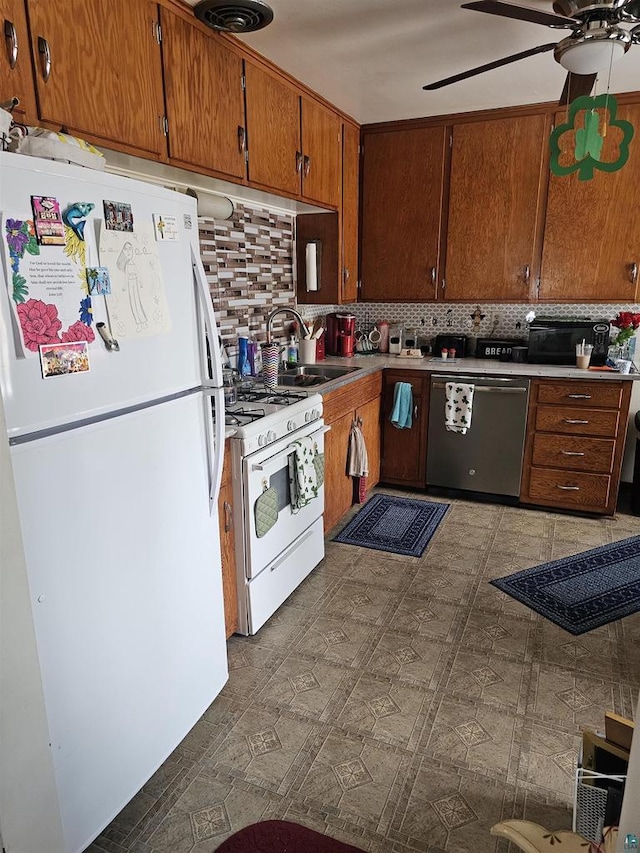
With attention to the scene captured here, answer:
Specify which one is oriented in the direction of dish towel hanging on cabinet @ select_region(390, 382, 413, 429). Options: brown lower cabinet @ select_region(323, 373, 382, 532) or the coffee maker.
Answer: the coffee maker

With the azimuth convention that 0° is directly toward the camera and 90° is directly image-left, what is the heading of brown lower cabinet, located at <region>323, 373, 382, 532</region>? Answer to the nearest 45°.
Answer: approximately 315°

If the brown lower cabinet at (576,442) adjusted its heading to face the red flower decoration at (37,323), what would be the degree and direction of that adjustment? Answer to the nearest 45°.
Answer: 0° — it already faces it

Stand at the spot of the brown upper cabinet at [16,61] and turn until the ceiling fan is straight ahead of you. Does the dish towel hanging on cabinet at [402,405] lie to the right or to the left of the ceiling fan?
left

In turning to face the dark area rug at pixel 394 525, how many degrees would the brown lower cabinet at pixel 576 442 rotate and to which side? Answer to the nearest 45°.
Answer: approximately 45° to its right

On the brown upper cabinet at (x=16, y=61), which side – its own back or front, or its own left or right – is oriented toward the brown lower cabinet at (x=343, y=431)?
left

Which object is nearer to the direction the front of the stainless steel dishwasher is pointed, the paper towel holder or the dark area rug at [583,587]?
the dark area rug
